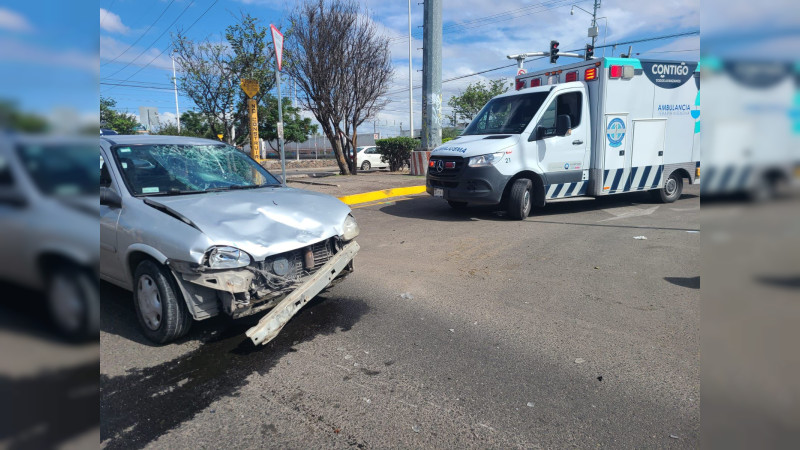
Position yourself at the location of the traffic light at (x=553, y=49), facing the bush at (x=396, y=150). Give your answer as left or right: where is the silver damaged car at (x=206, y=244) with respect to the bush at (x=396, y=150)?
left

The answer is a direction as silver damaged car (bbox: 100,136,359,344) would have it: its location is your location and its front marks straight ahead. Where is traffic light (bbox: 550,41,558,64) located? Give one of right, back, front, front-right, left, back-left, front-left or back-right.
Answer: left

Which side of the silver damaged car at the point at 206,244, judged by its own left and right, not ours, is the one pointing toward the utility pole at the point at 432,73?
left

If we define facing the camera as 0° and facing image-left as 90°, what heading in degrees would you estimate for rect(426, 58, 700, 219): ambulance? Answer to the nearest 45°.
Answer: approximately 45°

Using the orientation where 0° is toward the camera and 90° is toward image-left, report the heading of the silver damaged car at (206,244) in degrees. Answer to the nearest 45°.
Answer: approximately 315°

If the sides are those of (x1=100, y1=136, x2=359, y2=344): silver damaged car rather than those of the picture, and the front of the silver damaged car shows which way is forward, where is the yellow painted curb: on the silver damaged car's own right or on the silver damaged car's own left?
on the silver damaged car's own left

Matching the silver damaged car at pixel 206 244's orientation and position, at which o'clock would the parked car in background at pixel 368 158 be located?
The parked car in background is roughly at 8 o'clock from the silver damaged car.

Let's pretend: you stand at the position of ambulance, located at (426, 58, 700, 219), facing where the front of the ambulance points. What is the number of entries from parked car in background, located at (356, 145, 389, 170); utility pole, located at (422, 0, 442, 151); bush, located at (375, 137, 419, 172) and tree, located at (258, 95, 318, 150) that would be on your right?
4
